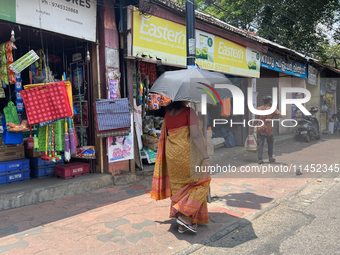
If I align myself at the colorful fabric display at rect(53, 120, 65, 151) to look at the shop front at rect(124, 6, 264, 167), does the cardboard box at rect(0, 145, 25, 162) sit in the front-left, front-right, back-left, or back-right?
back-left

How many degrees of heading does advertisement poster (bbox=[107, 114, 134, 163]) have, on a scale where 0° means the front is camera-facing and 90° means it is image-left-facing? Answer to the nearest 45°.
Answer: approximately 315°

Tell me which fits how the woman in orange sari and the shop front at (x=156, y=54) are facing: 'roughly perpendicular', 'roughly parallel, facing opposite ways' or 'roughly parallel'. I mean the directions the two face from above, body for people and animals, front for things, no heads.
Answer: roughly perpendicular

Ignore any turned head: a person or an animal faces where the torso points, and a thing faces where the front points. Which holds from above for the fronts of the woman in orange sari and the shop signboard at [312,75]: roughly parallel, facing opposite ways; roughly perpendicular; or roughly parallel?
roughly perpendicular

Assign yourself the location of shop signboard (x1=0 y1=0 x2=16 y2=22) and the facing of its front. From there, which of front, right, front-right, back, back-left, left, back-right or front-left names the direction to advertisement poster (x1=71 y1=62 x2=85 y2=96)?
left

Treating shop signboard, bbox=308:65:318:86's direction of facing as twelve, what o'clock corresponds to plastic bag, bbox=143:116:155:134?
The plastic bag is roughly at 2 o'clock from the shop signboard.

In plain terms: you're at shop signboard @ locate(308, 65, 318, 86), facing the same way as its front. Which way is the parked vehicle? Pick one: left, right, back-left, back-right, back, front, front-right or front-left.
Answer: front-right

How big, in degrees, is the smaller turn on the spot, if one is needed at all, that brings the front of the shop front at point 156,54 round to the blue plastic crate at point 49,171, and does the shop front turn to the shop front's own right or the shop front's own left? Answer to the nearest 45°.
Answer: approximately 90° to the shop front's own right

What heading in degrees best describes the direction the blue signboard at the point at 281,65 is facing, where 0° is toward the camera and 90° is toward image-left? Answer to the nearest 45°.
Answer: approximately 315°
